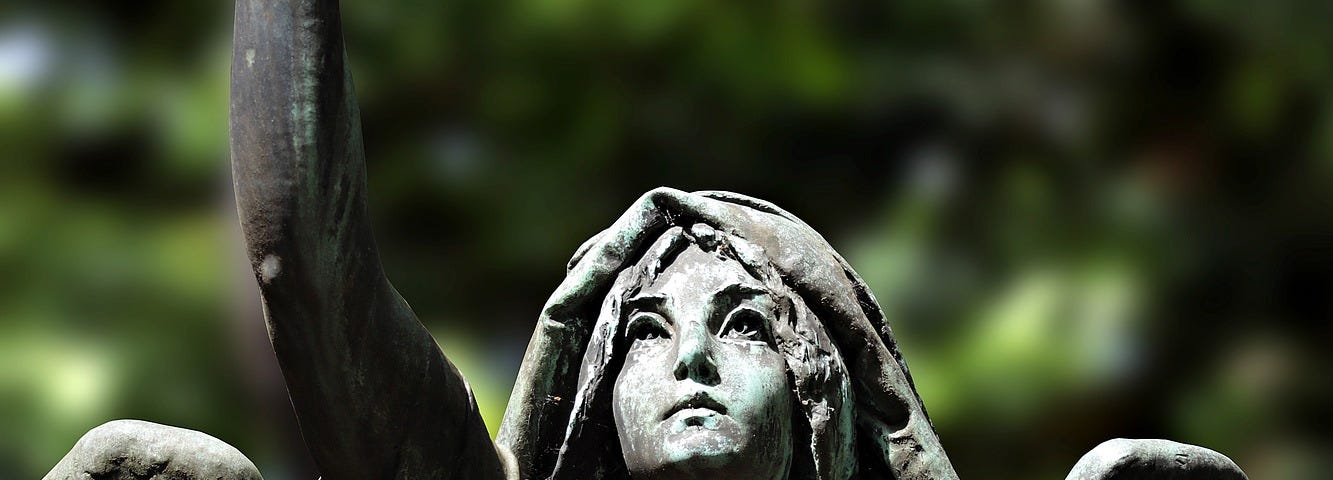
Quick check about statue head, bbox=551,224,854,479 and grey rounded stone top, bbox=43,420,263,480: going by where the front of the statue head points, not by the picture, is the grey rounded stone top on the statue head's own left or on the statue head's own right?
on the statue head's own right

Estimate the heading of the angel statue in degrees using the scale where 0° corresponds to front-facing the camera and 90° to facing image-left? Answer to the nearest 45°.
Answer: approximately 0°

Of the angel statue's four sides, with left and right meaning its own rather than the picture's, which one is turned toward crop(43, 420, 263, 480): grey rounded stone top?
right

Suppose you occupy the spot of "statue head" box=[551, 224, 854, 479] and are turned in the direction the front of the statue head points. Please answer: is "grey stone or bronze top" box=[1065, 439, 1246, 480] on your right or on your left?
on your left

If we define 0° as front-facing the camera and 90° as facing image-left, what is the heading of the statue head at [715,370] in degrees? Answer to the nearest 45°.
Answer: approximately 0°
